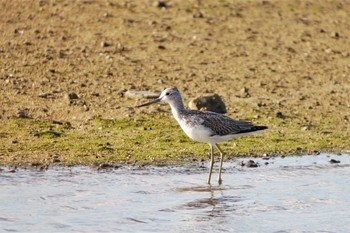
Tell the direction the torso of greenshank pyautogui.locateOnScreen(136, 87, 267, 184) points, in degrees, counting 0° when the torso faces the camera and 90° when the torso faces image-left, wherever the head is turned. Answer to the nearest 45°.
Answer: approximately 90°

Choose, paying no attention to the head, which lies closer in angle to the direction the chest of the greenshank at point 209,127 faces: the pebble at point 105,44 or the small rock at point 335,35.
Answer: the pebble

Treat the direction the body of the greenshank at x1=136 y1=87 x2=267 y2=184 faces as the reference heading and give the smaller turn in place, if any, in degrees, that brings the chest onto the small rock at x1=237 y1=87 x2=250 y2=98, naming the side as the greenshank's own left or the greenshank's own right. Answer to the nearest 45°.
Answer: approximately 90° to the greenshank's own right

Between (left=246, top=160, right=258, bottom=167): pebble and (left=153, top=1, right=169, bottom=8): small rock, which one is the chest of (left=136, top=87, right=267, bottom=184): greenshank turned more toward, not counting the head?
the small rock

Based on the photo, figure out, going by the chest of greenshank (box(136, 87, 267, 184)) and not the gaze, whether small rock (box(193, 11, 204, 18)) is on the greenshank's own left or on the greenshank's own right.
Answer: on the greenshank's own right

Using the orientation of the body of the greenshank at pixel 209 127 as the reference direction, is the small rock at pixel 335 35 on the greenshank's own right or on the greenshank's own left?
on the greenshank's own right

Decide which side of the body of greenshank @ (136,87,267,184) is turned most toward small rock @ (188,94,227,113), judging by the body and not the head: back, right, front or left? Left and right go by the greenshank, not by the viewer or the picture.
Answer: right

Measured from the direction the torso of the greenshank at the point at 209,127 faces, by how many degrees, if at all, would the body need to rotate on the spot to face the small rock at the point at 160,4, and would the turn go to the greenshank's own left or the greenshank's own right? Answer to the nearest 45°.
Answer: approximately 90° to the greenshank's own right

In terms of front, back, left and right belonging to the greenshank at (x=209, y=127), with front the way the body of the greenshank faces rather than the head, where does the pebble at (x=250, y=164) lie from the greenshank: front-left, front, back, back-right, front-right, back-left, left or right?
back-right
